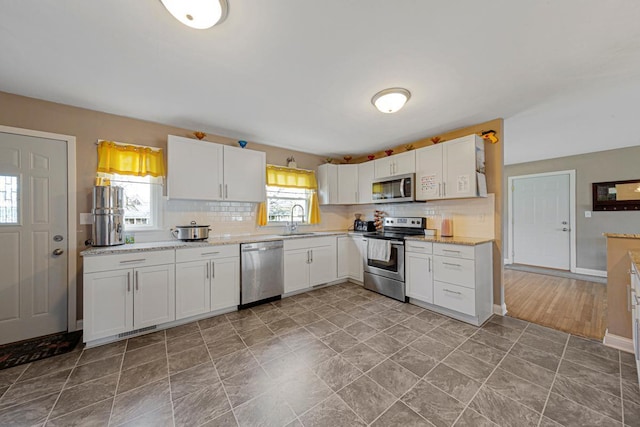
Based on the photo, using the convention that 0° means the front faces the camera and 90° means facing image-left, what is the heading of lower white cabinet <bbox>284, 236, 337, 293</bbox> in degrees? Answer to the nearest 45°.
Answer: approximately 315°

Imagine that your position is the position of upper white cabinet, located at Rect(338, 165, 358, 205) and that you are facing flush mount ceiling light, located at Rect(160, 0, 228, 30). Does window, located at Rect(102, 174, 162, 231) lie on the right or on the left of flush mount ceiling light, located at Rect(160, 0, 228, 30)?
right

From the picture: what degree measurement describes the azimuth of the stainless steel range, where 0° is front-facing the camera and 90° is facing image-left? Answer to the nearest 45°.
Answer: approximately 45°

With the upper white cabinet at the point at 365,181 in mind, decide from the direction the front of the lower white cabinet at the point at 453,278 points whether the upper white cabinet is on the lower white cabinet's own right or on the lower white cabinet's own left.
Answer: on the lower white cabinet's own right

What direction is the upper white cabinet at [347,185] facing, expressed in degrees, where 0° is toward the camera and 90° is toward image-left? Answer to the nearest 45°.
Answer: approximately 0°

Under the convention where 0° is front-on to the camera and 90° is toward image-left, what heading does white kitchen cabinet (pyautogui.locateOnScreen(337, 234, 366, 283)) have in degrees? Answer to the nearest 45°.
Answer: approximately 45°

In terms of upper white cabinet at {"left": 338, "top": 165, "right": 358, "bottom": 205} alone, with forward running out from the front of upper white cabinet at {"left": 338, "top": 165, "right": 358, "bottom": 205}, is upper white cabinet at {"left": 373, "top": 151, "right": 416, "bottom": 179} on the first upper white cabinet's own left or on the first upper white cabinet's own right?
on the first upper white cabinet's own left
